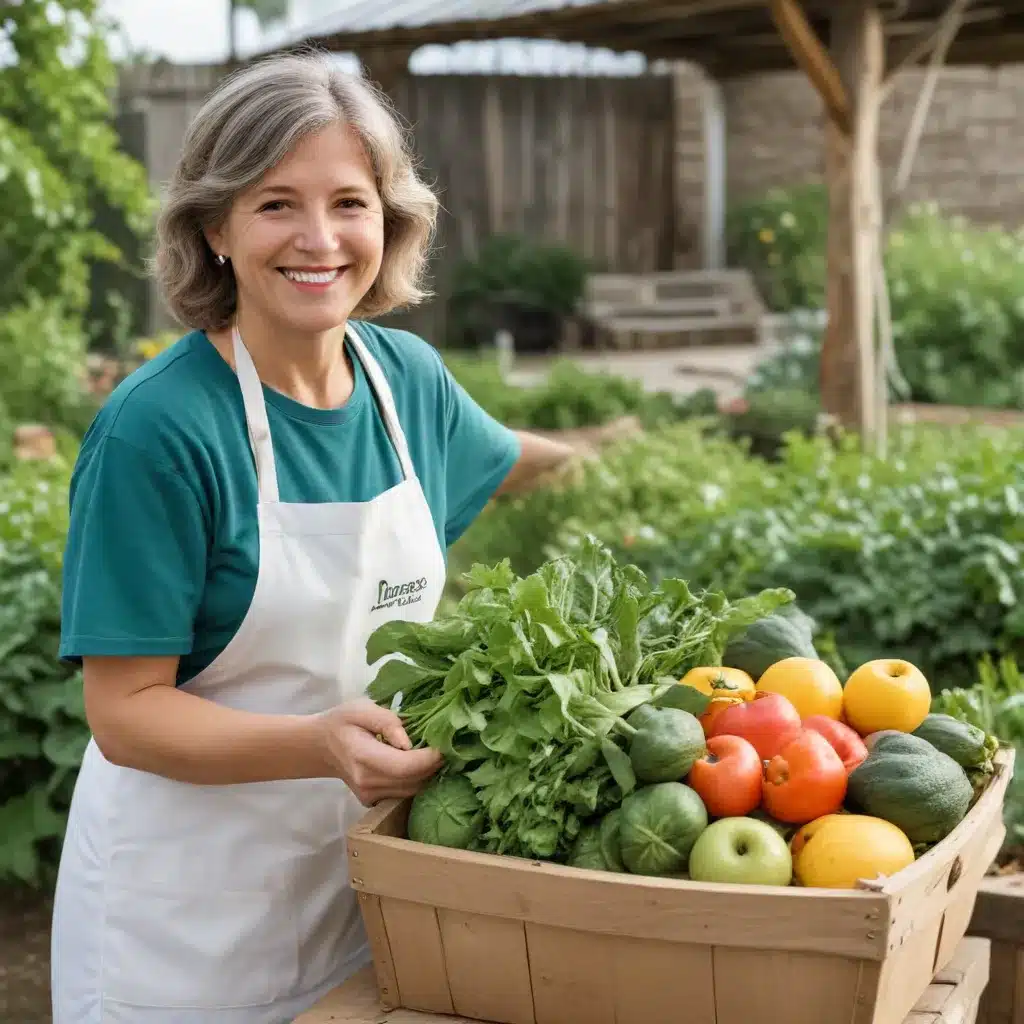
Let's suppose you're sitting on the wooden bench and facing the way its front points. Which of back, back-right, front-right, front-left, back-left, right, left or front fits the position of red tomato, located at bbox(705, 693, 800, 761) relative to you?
front

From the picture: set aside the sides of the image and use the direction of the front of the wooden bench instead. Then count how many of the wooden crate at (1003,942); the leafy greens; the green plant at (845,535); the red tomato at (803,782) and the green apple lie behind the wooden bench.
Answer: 0

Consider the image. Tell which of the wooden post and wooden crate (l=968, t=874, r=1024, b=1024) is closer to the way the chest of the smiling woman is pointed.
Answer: the wooden crate

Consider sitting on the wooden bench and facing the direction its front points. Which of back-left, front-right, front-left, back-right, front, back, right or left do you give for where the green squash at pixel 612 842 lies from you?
front

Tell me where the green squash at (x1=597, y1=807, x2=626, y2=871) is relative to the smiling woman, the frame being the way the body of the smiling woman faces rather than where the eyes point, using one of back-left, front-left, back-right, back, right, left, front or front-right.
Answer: front

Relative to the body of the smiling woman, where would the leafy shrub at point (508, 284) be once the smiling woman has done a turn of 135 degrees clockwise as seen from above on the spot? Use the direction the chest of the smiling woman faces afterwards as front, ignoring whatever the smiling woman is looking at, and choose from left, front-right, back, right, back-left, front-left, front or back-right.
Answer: right

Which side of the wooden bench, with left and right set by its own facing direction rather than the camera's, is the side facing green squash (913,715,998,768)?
front

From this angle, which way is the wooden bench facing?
toward the camera

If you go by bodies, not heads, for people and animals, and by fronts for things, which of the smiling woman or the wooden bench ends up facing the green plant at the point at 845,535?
the wooden bench

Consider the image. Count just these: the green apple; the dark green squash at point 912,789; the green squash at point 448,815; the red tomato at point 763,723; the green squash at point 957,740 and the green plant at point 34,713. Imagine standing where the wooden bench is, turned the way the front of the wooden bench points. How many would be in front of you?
6

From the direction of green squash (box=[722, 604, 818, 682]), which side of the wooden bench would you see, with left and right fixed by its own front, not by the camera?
front

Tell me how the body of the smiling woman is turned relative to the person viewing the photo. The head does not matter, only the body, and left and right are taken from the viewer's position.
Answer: facing the viewer and to the right of the viewer

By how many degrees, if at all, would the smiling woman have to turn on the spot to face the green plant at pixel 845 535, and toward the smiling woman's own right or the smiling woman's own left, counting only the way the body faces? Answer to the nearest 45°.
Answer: approximately 90° to the smiling woman's own left

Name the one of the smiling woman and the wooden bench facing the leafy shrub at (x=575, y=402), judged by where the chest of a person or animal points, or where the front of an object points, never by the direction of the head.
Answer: the wooden bench

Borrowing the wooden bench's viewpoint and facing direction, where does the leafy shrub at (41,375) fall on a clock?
The leafy shrub is roughly at 1 o'clock from the wooden bench.
